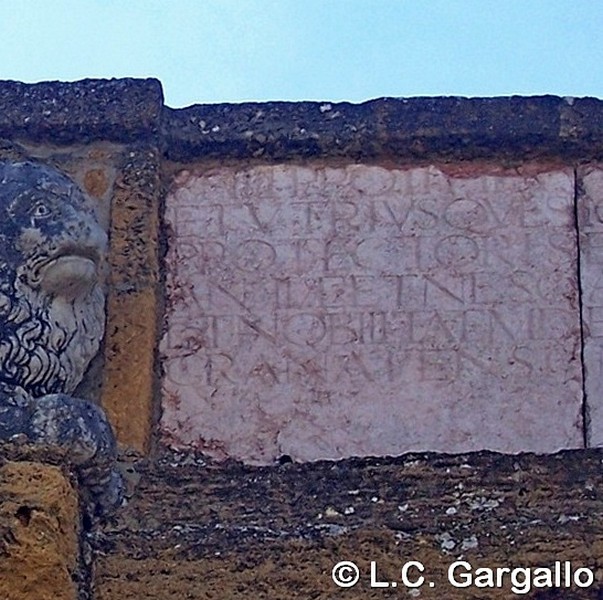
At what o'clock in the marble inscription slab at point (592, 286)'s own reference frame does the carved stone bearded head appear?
The carved stone bearded head is roughly at 2 o'clock from the marble inscription slab.

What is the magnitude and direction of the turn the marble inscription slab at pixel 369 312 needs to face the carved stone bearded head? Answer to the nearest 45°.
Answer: approximately 45° to its right

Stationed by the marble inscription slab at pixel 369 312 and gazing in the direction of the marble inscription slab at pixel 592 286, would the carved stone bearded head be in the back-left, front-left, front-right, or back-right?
back-right

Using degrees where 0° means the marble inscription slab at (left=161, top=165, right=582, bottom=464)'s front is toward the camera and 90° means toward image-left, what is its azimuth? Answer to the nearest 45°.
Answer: approximately 0°

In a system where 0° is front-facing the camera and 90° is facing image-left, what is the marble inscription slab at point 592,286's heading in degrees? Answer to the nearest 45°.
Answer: approximately 0°

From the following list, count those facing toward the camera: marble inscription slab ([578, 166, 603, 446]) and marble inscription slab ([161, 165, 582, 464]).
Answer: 2

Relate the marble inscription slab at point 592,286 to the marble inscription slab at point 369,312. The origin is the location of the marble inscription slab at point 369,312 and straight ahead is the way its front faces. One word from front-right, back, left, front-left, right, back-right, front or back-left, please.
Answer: left
